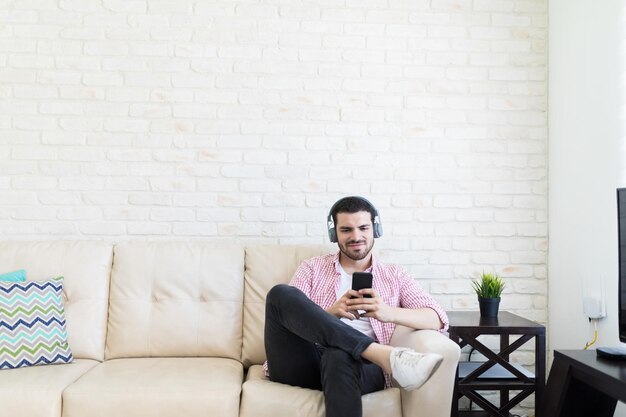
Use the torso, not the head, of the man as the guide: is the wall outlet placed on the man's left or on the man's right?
on the man's left

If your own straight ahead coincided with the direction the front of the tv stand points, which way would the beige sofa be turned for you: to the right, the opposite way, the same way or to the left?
to the left

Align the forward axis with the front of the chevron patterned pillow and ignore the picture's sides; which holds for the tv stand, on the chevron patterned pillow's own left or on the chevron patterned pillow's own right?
on the chevron patterned pillow's own left

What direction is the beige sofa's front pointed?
toward the camera

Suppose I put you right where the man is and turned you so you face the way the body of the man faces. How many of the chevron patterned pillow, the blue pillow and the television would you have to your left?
1

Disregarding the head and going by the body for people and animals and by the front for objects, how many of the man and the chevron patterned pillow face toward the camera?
2

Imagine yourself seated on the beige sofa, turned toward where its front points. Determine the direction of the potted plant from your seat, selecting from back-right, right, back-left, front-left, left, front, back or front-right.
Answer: left

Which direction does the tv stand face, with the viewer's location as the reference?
facing the viewer and to the left of the viewer

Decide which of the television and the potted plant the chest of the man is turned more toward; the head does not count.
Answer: the television

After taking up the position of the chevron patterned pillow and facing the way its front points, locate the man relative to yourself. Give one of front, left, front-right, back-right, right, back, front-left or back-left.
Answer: front-left

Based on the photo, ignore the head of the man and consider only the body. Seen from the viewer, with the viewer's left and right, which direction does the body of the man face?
facing the viewer
